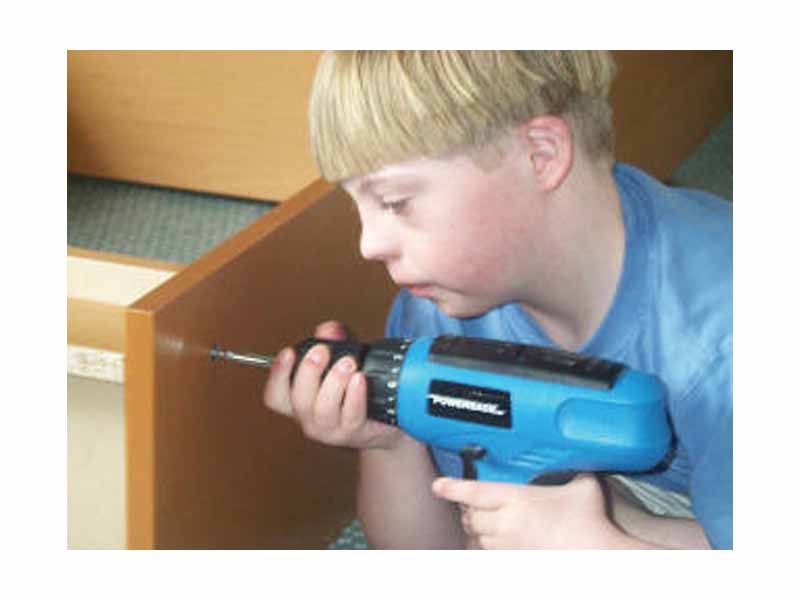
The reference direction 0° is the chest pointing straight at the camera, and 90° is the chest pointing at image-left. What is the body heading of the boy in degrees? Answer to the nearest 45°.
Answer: approximately 45°

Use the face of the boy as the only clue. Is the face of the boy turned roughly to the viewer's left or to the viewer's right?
to the viewer's left
